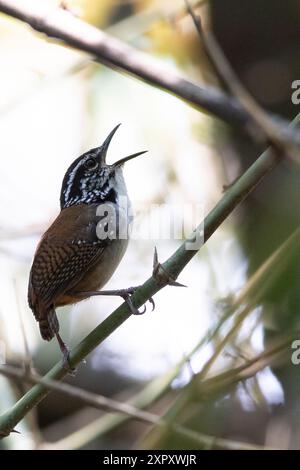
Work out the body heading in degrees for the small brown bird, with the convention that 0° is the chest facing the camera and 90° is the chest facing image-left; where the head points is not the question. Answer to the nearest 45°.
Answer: approximately 270°
